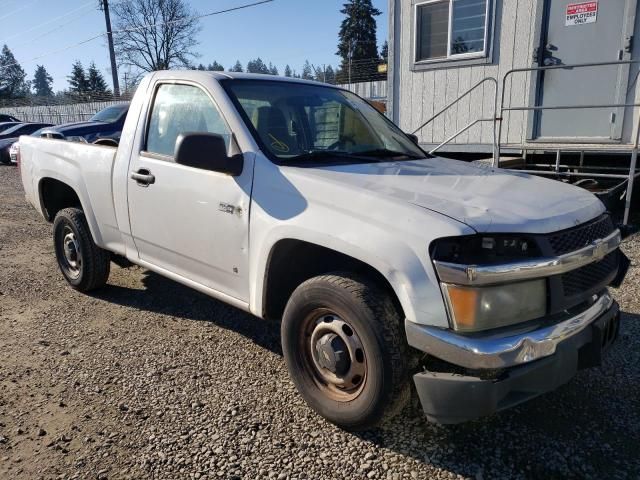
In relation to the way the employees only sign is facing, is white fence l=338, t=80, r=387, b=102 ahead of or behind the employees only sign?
behind

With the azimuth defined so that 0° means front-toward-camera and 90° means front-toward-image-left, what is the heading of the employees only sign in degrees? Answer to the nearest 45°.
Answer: approximately 0°

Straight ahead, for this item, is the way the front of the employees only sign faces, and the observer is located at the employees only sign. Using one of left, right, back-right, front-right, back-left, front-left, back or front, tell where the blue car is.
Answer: right

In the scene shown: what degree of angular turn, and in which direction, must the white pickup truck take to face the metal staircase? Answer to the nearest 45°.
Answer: approximately 90° to its left

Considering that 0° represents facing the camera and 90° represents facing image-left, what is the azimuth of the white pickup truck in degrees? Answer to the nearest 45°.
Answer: approximately 315°

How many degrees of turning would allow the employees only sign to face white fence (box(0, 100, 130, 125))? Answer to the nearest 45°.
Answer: approximately 135° to its right

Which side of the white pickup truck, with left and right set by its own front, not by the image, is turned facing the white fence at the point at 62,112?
back

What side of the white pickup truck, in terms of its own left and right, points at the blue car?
back
